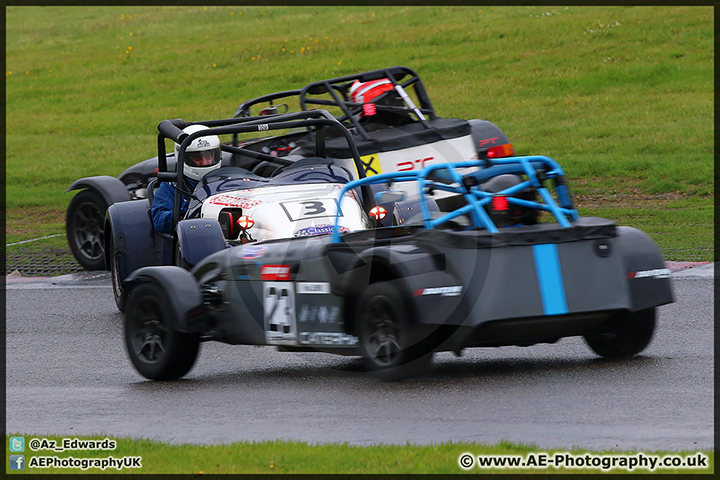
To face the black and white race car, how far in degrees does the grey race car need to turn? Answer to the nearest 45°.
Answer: approximately 45° to its right

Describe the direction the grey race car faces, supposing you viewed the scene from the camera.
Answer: facing away from the viewer and to the left of the viewer

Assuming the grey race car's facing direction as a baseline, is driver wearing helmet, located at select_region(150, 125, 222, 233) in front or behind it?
in front
